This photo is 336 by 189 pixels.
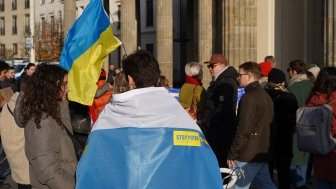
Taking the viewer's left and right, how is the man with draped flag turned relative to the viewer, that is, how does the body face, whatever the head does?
facing away from the viewer

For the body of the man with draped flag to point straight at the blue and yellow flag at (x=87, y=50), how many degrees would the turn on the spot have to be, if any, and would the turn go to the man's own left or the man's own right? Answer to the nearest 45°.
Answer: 0° — they already face it

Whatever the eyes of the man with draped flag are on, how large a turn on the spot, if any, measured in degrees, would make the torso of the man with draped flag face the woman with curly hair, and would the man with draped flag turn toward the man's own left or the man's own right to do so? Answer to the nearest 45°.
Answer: approximately 45° to the man's own left

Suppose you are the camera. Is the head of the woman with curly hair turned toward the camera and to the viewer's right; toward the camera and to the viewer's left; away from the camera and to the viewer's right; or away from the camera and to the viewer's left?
away from the camera and to the viewer's right
